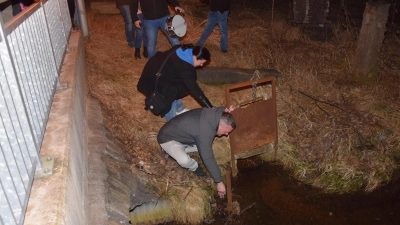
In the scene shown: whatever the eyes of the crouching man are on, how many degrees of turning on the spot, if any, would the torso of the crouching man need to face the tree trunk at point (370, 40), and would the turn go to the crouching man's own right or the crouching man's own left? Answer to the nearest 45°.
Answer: approximately 45° to the crouching man's own left

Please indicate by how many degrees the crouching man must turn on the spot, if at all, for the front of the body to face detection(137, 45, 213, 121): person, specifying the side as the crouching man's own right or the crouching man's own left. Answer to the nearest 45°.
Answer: approximately 90° to the crouching man's own left

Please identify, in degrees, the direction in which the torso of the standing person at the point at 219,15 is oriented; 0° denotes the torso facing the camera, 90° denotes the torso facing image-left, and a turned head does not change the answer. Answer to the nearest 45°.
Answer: approximately 0°

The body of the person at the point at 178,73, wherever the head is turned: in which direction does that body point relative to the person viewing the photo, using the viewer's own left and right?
facing to the right of the viewer

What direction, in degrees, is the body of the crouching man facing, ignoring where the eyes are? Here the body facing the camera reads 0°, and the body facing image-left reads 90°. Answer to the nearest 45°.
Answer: approximately 270°

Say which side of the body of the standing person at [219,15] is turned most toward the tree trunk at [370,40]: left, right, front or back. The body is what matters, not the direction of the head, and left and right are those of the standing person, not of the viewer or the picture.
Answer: left
